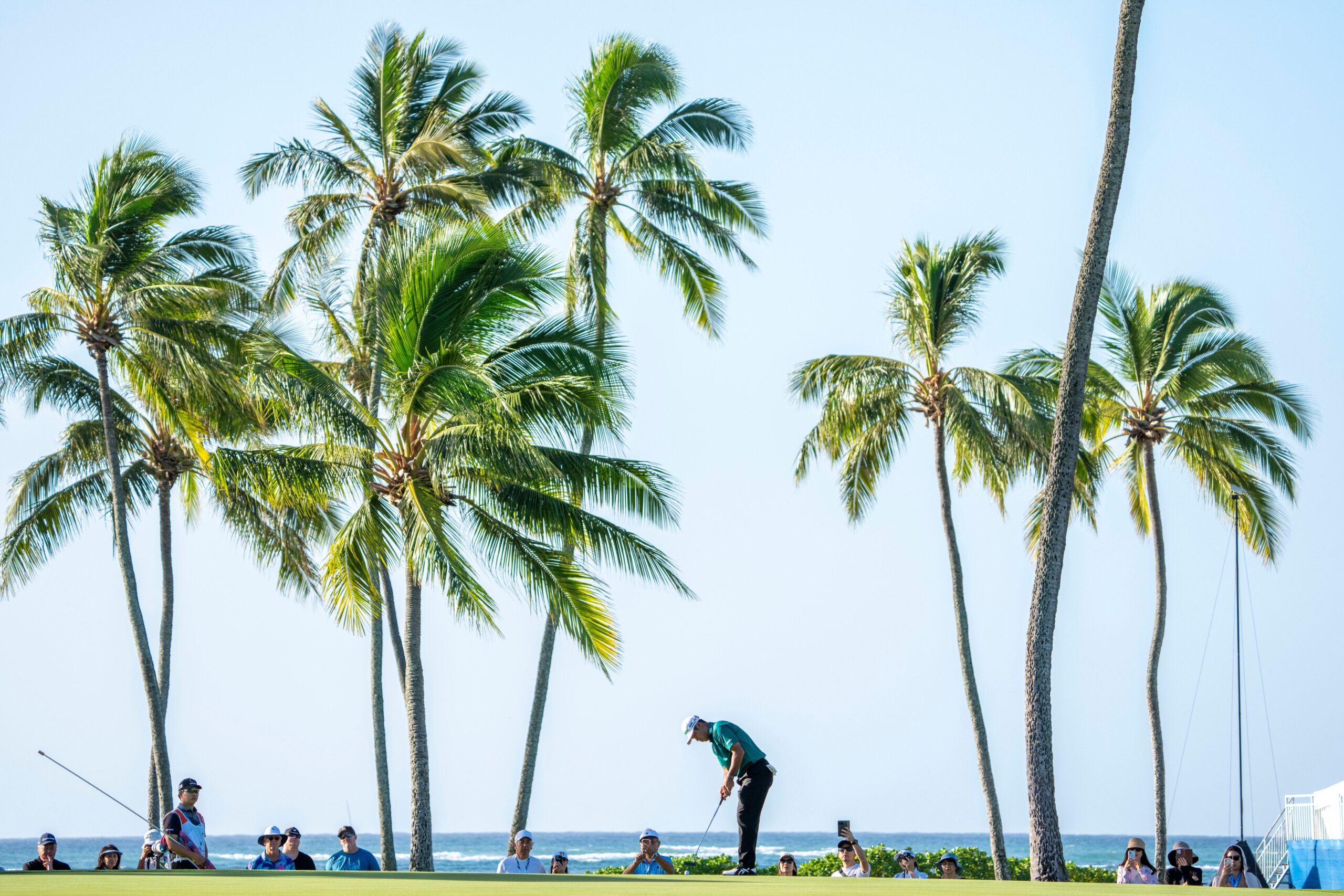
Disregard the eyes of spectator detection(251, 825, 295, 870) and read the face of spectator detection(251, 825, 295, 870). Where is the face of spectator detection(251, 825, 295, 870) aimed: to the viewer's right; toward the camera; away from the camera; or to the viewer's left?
toward the camera

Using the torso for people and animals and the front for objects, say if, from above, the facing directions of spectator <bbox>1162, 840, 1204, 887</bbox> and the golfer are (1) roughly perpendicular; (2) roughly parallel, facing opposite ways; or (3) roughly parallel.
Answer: roughly perpendicular

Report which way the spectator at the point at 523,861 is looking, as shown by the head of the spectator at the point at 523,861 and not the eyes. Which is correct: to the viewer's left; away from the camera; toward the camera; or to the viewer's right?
toward the camera

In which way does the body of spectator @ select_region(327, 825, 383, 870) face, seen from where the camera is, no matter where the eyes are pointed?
toward the camera

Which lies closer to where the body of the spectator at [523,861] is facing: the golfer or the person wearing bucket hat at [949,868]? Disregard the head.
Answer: the golfer

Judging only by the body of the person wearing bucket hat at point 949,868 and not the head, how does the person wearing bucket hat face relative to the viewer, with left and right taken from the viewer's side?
facing the viewer

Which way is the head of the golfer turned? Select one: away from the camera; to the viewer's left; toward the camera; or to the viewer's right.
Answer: to the viewer's left

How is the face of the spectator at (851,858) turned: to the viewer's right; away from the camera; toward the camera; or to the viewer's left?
toward the camera

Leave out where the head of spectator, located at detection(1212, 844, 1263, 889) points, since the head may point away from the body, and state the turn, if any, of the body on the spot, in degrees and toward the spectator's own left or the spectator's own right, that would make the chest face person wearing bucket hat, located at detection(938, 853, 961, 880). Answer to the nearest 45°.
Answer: approximately 90° to the spectator's own right

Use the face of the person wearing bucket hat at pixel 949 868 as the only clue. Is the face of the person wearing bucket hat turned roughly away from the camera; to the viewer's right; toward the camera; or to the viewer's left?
toward the camera

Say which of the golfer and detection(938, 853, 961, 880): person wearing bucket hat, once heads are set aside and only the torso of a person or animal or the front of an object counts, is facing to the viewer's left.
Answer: the golfer

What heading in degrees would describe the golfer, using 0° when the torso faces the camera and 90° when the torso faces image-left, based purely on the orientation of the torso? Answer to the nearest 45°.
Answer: approximately 90°

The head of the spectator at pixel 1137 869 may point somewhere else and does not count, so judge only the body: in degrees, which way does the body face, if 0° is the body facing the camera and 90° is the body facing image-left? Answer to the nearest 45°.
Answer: approximately 0°

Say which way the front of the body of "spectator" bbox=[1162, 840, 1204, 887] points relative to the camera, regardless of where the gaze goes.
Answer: toward the camera

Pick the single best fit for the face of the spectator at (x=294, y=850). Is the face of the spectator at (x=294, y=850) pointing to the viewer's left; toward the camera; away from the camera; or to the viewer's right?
toward the camera

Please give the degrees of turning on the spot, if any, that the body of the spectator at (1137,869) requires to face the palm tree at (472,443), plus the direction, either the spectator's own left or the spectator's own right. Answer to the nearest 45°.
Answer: approximately 90° to the spectator's own right

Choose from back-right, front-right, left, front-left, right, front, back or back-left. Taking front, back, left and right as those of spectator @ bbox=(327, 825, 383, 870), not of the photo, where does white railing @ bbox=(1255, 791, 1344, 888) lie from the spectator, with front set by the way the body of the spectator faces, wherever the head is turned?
left

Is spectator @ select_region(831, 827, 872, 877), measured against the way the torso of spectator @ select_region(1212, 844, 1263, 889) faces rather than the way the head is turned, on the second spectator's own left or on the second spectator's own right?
on the second spectator's own right
